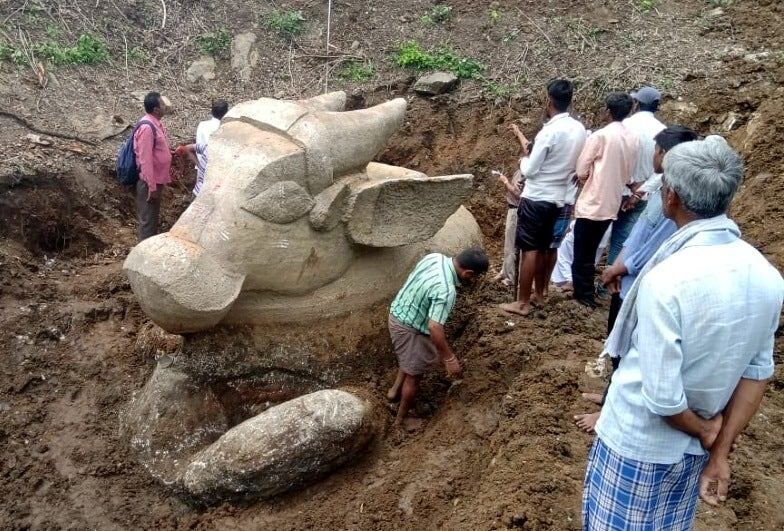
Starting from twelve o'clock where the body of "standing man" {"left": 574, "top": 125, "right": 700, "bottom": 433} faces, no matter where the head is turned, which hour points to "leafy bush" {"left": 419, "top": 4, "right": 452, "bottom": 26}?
The leafy bush is roughly at 2 o'clock from the standing man.

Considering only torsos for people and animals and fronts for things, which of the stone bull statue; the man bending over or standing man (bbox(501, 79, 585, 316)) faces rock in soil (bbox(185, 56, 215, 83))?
the standing man

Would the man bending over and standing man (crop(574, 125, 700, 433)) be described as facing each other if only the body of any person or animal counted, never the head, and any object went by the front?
yes

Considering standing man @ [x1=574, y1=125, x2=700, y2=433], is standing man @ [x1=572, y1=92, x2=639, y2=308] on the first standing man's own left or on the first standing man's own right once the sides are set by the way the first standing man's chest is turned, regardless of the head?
on the first standing man's own right

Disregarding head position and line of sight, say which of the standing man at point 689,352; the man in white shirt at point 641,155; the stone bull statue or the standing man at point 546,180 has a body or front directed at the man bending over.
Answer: the standing man at point 689,352

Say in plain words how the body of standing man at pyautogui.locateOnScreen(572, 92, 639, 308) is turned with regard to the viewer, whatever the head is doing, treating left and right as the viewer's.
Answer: facing away from the viewer and to the left of the viewer

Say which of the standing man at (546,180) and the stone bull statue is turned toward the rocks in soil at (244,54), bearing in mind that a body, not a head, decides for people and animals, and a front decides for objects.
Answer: the standing man

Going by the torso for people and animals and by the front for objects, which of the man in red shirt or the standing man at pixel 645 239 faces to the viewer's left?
the standing man

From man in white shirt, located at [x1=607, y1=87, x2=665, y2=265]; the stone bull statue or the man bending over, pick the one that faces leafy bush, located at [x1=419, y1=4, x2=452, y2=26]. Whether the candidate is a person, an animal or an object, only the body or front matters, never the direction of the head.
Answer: the man in white shirt

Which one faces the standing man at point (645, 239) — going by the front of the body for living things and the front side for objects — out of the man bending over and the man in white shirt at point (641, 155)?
the man bending over

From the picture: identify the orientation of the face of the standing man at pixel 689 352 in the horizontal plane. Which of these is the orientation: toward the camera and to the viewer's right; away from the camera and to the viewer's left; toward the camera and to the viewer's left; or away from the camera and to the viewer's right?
away from the camera and to the viewer's left

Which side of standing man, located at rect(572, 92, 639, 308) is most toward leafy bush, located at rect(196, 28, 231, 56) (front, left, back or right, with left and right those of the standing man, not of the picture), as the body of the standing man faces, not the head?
front

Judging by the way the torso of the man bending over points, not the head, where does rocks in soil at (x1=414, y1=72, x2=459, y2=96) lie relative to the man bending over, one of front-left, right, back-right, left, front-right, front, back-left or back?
left

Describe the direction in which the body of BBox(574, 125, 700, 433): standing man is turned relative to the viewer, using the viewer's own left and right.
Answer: facing to the left of the viewer

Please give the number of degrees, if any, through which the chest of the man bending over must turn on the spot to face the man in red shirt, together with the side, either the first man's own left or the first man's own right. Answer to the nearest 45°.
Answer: approximately 135° to the first man's own left
